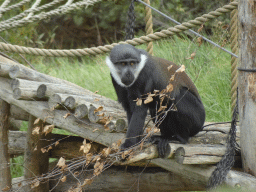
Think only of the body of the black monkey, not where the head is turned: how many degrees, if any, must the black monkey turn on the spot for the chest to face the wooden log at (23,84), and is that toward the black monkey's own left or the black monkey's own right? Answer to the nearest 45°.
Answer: approximately 45° to the black monkey's own right

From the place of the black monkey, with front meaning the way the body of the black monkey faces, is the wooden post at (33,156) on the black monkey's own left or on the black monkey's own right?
on the black monkey's own right

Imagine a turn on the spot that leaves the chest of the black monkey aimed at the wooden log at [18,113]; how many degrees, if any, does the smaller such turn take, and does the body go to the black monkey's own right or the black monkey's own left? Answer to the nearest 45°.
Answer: approximately 90° to the black monkey's own right

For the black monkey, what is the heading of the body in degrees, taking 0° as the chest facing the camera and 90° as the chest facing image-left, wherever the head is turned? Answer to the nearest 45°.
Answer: approximately 45°

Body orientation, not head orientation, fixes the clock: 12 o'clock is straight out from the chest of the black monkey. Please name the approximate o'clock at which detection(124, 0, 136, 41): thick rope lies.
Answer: The thick rope is roughly at 4 o'clock from the black monkey.

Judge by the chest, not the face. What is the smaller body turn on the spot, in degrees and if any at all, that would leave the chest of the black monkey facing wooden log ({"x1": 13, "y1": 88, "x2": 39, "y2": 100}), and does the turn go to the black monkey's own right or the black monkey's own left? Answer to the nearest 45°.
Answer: approximately 45° to the black monkey's own right
